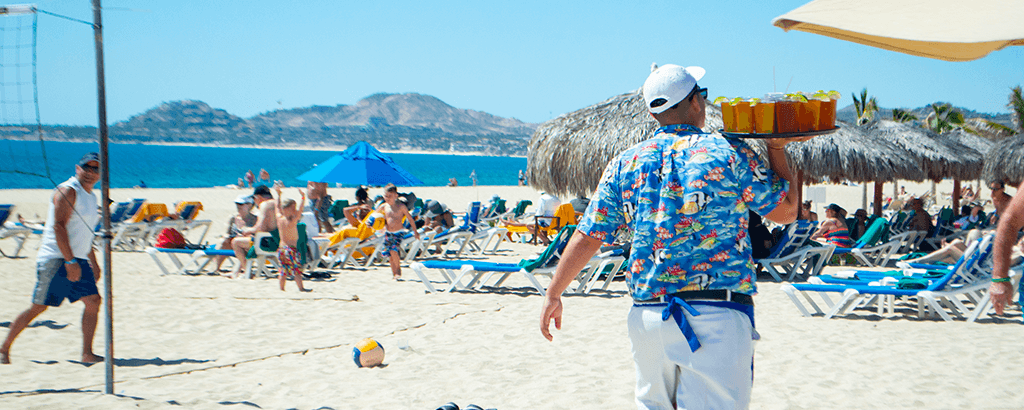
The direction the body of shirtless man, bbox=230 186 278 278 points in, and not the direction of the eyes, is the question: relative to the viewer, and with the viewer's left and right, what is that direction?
facing to the left of the viewer

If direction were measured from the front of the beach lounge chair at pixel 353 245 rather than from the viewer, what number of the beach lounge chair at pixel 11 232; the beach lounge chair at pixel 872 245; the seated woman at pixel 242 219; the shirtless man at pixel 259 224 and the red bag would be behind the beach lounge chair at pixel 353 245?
1

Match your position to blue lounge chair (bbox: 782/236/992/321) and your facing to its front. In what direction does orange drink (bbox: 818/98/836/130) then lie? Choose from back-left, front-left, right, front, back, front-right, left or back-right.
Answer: left

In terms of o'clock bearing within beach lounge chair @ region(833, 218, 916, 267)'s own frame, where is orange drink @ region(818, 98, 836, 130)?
The orange drink is roughly at 9 o'clock from the beach lounge chair.

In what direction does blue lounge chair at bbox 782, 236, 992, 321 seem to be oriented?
to the viewer's left

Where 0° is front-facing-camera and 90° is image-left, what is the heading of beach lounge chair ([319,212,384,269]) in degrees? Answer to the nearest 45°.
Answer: approximately 90°

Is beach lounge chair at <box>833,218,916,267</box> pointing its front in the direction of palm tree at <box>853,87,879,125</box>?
no

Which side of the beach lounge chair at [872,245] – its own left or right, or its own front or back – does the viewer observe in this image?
left

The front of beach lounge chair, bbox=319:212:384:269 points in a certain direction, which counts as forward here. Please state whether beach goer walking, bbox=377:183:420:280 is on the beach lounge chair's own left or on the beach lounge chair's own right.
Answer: on the beach lounge chair's own left

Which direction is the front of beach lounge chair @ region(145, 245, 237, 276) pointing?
to the viewer's left

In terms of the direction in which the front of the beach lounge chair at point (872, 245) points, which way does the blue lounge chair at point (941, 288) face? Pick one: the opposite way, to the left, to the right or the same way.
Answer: the same way

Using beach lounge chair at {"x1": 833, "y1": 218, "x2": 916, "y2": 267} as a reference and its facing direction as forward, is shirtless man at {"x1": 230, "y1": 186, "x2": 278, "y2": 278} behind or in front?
in front

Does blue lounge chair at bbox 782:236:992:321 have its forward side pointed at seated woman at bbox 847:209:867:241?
no

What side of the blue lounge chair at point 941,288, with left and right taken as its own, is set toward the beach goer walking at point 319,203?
front
